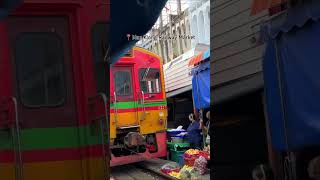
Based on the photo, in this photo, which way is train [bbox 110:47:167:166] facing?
toward the camera

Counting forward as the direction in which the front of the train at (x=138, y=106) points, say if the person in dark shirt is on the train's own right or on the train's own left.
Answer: on the train's own left
